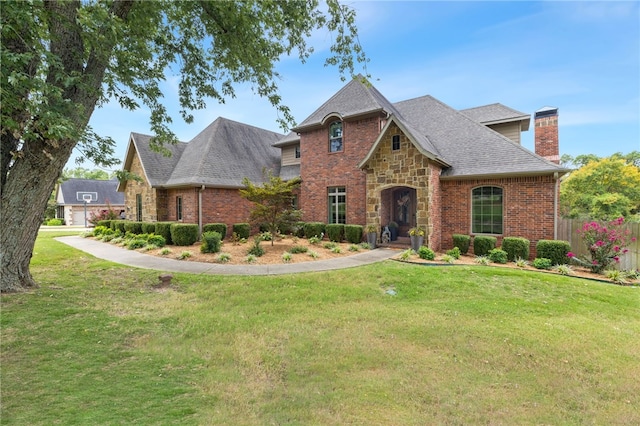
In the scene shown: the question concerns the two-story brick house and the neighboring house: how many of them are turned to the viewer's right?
0

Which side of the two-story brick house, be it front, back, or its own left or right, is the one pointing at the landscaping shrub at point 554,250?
left

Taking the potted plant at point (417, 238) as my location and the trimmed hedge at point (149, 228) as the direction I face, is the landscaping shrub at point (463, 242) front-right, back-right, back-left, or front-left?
back-right

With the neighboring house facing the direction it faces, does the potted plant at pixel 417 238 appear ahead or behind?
ahead

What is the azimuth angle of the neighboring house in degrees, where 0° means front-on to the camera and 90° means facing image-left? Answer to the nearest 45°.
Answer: approximately 0°

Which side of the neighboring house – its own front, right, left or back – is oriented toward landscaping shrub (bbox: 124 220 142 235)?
front

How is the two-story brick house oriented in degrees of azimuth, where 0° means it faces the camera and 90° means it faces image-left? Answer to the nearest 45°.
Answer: approximately 45°
